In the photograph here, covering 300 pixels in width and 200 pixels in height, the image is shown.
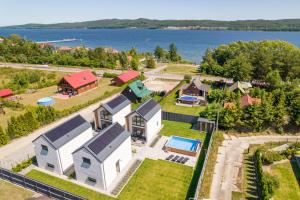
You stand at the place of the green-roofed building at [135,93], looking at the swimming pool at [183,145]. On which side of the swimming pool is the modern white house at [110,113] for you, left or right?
right

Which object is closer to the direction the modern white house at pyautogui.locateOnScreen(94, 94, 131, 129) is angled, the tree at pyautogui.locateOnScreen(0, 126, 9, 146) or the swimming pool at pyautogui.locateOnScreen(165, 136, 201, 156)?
the tree

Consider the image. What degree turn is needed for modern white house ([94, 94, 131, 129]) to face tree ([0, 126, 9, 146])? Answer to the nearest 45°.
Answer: approximately 45° to its right

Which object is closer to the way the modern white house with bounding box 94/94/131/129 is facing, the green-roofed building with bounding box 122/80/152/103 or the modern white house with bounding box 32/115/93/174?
the modern white house

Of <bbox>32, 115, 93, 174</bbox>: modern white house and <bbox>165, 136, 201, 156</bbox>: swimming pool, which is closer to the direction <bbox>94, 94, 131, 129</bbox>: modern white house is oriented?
the modern white house

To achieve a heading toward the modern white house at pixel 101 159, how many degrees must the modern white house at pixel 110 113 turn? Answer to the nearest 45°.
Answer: approximately 45° to its left

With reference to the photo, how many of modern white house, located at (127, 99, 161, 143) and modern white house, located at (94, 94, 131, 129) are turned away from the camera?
0

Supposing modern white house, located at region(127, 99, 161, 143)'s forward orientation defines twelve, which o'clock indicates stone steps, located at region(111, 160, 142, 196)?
The stone steps is roughly at 11 o'clock from the modern white house.

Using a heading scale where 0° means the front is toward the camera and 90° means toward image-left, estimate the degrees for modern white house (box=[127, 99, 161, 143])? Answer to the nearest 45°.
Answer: approximately 45°

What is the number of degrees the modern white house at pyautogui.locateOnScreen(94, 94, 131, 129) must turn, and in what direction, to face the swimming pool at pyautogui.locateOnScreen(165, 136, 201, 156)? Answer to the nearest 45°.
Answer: approximately 90° to its left

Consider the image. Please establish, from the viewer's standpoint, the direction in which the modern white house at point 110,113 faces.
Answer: facing the viewer and to the left of the viewer

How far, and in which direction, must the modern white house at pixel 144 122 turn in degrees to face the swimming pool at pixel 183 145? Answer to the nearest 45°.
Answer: approximately 90° to its left

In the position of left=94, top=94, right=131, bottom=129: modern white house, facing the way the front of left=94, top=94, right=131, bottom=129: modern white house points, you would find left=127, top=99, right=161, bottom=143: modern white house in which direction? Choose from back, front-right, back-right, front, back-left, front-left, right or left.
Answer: left

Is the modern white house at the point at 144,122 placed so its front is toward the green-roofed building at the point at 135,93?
no

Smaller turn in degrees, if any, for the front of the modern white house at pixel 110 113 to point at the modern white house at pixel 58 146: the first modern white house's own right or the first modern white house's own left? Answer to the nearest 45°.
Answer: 0° — it already faces it

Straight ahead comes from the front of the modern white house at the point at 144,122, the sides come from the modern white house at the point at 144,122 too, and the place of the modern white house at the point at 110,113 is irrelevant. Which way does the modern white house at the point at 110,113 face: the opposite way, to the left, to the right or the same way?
the same way

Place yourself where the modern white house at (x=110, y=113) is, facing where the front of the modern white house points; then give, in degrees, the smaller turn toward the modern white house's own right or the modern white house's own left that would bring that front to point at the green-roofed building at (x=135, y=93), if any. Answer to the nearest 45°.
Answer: approximately 135° to the modern white house's own right

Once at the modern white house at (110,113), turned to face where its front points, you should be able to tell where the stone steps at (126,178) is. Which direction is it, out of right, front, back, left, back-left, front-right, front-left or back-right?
front-left

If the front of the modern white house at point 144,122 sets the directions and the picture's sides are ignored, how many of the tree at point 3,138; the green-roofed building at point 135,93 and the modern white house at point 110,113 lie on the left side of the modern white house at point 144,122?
0
